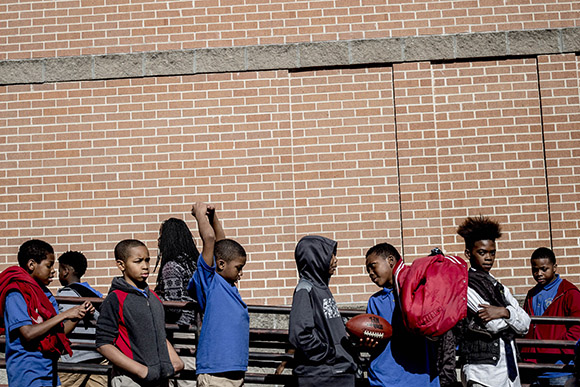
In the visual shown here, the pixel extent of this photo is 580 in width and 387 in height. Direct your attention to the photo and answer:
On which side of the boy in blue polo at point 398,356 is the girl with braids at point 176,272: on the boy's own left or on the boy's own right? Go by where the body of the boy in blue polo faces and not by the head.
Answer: on the boy's own right

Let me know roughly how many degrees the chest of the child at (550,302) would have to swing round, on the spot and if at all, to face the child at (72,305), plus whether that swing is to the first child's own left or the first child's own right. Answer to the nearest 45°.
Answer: approximately 45° to the first child's own right

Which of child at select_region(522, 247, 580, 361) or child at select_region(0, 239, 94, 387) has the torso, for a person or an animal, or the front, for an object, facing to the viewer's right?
child at select_region(0, 239, 94, 387)

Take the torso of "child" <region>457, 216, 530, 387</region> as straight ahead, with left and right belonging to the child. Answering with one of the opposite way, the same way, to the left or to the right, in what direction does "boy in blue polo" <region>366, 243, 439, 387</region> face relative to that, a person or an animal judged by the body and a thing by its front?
to the right

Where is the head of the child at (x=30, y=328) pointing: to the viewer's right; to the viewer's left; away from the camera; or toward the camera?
to the viewer's right

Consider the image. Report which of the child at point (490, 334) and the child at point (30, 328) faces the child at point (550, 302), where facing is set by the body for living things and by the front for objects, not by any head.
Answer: the child at point (30, 328)

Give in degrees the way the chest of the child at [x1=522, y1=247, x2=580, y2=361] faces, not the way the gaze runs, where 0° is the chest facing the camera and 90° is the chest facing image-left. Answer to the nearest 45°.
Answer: approximately 45°

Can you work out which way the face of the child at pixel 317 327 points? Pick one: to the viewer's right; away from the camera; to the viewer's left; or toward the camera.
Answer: to the viewer's right

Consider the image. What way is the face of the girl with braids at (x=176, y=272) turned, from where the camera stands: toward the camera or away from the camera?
away from the camera

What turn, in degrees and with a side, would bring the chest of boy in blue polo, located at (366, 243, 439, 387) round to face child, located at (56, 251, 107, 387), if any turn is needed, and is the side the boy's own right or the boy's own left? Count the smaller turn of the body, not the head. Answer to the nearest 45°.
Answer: approximately 45° to the boy's own right

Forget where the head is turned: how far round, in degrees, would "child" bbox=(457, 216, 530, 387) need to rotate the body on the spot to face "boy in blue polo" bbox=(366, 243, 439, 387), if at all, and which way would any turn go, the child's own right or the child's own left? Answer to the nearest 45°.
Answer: approximately 135° to the child's own right

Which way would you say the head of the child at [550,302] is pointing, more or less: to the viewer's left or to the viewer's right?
to the viewer's left
